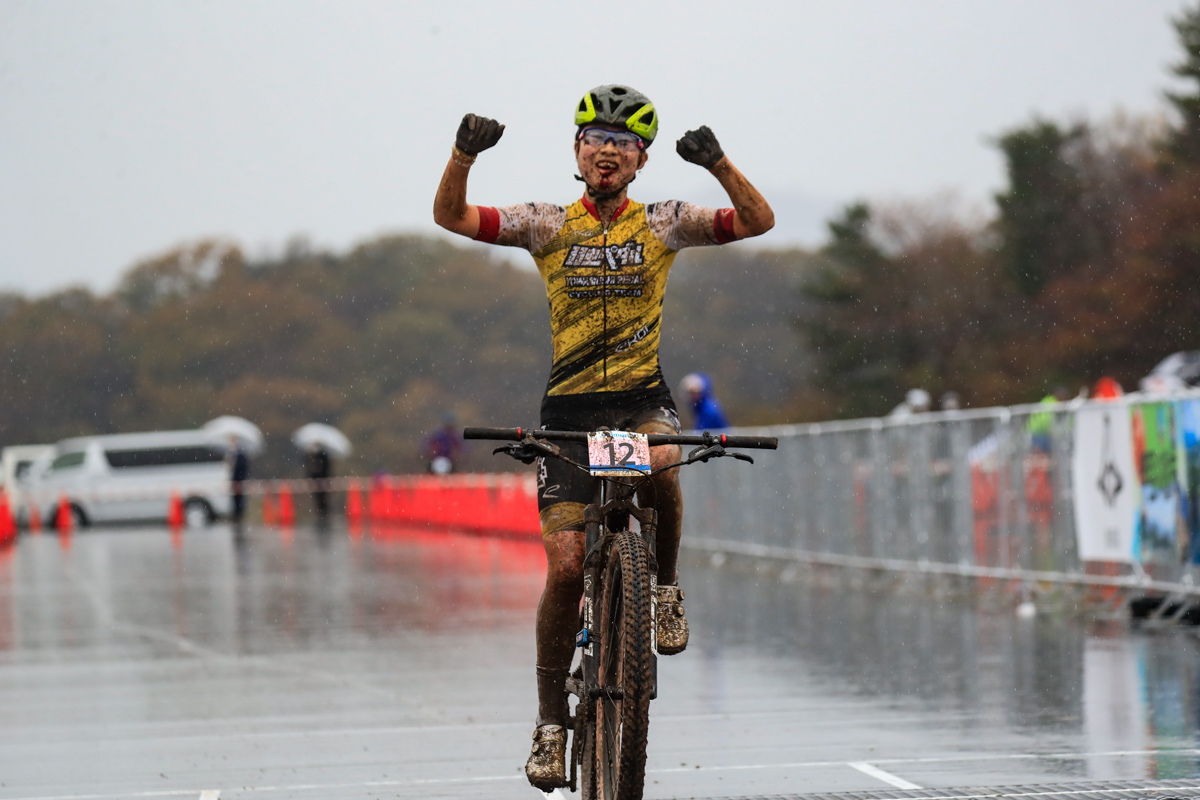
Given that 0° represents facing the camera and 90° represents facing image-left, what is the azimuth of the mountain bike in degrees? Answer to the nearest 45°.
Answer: approximately 0°

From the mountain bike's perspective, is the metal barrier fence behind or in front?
behind

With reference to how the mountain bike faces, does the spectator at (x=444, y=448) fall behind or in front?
behind

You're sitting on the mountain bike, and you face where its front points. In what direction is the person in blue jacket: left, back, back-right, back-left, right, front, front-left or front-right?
back

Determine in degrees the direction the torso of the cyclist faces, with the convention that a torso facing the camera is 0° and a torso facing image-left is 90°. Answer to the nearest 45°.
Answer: approximately 0°

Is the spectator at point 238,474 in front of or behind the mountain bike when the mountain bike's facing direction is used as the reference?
behind

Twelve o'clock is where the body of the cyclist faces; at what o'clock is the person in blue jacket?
The person in blue jacket is roughly at 6 o'clock from the cyclist.

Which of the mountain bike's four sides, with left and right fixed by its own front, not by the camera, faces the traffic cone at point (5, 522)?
back

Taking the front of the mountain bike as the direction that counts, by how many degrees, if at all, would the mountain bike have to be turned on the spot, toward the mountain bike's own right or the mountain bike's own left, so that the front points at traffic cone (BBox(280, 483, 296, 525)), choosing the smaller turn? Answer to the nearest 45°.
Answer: approximately 180°

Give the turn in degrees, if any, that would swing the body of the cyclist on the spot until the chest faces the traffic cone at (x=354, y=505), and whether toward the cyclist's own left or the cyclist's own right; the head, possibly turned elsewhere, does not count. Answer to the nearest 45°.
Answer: approximately 180°
